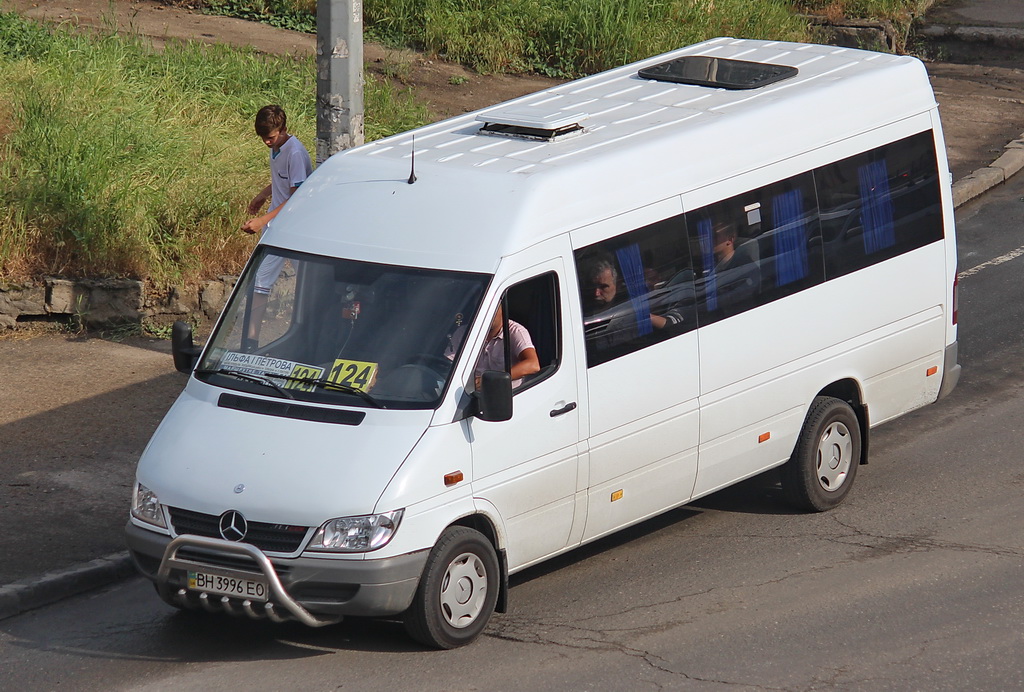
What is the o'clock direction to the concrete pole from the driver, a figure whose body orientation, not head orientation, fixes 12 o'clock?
The concrete pole is roughly at 4 o'clock from the driver.

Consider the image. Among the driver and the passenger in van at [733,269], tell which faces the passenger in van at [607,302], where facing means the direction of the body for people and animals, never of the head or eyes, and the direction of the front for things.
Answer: the passenger in van at [733,269]

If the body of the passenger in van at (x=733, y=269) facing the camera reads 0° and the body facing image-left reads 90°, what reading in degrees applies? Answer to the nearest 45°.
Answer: approximately 45°

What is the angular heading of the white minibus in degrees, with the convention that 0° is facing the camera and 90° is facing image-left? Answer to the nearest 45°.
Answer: approximately 45°

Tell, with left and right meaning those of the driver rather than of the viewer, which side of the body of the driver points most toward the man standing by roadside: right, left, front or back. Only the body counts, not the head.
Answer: right

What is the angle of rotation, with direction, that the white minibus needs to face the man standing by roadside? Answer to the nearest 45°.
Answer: approximately 90° to its right

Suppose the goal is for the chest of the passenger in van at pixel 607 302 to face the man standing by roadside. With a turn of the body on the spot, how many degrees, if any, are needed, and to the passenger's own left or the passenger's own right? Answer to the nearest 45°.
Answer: approximately 90° to the passenger's own right

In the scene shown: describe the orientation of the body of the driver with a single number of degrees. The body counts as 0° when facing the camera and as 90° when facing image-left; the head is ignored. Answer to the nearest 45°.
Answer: approximately 45°

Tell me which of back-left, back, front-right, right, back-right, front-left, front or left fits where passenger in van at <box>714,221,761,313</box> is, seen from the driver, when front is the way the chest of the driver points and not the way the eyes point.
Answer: back

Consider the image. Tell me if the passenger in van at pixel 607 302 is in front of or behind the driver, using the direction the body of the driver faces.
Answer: behind
